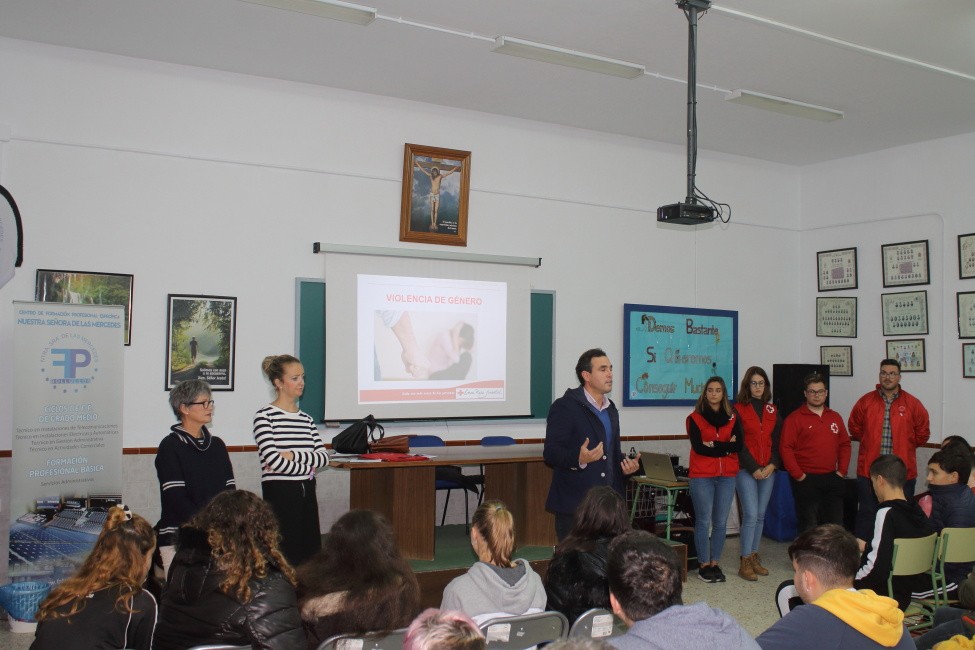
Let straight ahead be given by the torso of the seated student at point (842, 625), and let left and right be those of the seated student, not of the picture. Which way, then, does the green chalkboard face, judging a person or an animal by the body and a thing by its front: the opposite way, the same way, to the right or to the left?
the opposite way

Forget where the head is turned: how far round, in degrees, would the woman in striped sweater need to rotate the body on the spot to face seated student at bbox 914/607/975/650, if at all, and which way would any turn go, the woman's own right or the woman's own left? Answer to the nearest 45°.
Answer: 0° — they already face them

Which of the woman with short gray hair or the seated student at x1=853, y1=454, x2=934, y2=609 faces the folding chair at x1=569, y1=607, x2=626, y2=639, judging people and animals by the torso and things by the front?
the woman with short gray hair

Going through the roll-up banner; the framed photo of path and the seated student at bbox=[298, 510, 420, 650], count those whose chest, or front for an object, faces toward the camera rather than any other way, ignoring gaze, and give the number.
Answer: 2

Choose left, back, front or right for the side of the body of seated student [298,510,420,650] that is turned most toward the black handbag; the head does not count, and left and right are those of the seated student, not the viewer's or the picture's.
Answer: front

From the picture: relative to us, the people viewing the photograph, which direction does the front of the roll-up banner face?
facing the viewer

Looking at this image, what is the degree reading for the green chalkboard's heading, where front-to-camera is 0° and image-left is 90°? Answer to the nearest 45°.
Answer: approximately 0°

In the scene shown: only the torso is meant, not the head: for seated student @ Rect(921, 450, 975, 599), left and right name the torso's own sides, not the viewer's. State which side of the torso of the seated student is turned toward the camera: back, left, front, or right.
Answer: left

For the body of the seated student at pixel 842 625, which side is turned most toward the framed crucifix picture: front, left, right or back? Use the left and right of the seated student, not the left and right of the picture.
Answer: front

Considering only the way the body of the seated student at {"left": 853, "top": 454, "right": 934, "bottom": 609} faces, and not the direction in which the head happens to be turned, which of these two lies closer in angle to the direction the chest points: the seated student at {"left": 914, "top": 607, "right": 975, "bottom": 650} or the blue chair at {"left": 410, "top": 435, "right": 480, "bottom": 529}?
the blue chair

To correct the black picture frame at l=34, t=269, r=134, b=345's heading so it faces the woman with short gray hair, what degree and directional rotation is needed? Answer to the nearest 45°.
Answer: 0° — it already faces them

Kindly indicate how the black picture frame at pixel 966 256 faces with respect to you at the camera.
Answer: facing the viewer and to the left of the viewer

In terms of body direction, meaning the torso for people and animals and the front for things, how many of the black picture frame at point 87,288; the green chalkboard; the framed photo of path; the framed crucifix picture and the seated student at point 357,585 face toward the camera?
4

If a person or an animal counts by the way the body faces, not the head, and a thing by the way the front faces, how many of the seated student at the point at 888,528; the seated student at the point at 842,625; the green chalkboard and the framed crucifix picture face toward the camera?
2

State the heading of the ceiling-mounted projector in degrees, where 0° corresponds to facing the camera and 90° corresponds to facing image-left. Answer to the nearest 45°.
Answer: approximately 135°

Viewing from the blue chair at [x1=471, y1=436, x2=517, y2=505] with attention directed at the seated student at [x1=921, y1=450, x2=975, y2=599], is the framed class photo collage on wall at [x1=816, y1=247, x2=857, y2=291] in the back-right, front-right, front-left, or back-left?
front-left

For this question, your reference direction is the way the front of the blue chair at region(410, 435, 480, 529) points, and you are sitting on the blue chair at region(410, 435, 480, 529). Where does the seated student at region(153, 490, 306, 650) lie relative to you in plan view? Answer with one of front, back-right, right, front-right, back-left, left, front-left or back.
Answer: front-right

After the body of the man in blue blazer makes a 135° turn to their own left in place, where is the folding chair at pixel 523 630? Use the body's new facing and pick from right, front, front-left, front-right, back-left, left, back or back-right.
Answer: back

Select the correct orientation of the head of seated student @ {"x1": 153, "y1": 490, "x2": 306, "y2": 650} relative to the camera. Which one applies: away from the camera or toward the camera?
away from the camera
